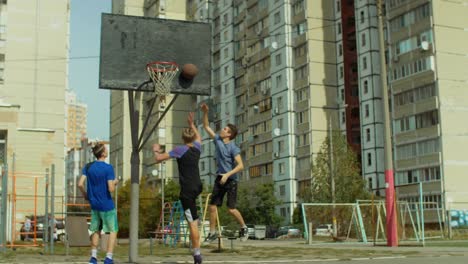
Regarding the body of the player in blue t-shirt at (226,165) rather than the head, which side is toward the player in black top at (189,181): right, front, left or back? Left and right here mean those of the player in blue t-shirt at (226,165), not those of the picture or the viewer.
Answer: front

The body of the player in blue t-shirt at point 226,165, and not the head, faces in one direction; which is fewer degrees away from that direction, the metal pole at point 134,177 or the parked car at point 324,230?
the metal pole

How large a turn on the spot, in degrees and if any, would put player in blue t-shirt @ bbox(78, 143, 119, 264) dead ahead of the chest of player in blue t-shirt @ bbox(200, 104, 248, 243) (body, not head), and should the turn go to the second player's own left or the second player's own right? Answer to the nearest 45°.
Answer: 0° — they already face them

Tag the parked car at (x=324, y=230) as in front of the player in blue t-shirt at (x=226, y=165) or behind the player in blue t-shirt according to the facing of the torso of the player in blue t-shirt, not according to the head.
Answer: behind

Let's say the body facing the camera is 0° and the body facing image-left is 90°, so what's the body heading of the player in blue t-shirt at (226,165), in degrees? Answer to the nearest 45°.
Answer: approximately 45°
